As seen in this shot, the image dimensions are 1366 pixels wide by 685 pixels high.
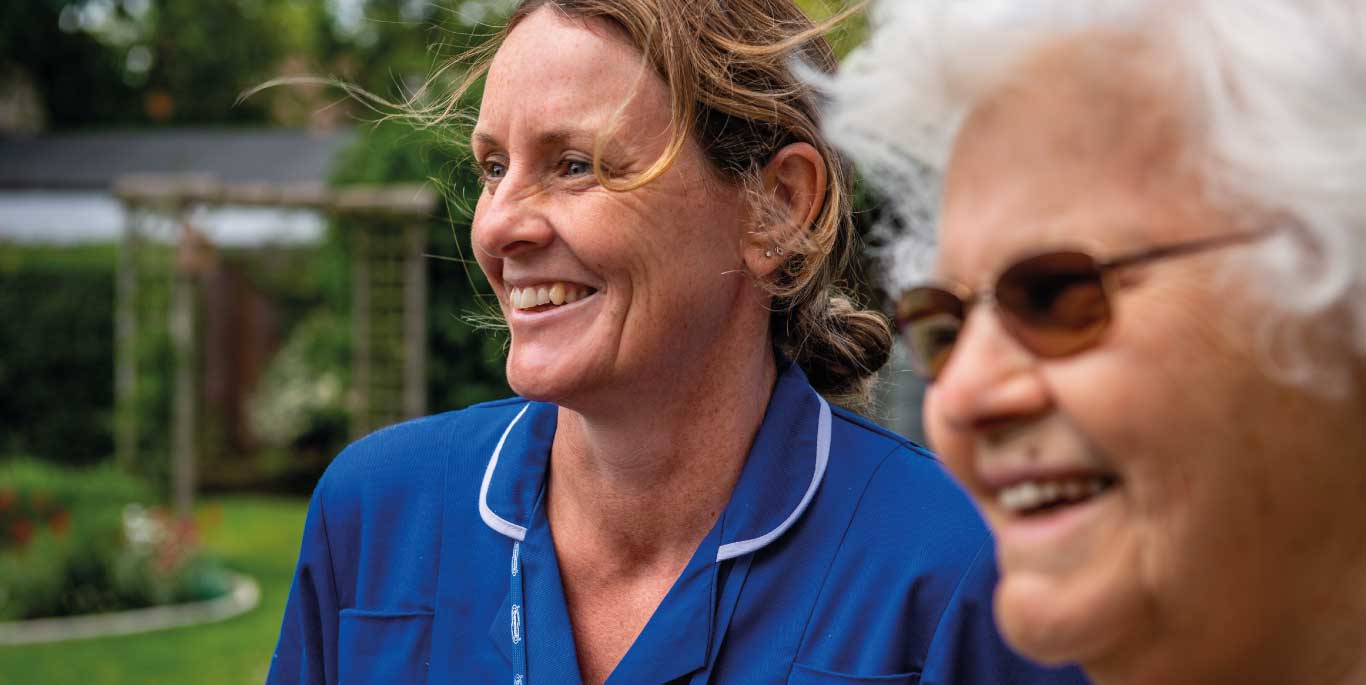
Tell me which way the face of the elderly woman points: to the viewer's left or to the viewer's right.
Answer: to the viewer's left
